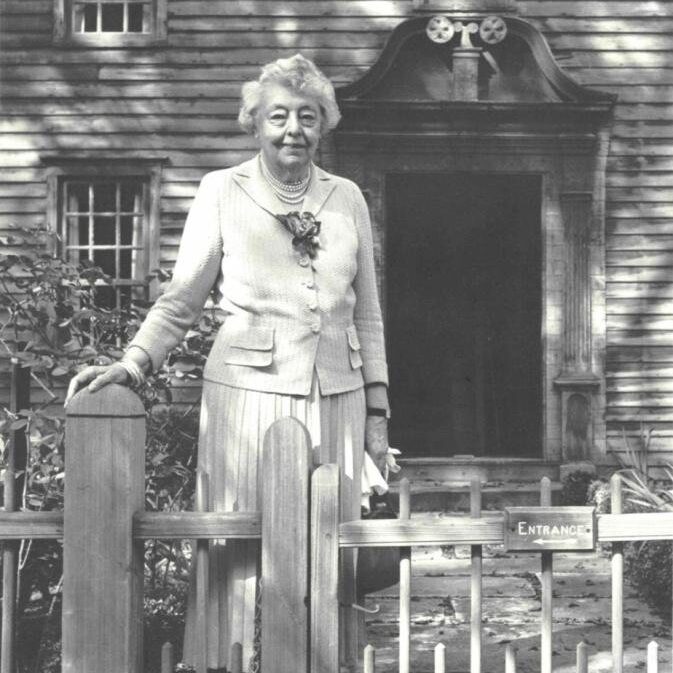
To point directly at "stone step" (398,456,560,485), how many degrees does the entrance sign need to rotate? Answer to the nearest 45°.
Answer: approximately 180°

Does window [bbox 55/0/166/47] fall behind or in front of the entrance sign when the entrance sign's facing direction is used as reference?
behind

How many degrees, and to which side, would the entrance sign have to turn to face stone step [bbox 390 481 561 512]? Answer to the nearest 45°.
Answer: approximately 180°

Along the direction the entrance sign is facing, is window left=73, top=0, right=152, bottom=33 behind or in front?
behind

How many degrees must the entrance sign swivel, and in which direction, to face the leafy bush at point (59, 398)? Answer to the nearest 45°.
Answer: approximately 135° to its right

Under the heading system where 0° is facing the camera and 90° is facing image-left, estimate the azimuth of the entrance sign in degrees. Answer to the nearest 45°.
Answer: approximately 0°
